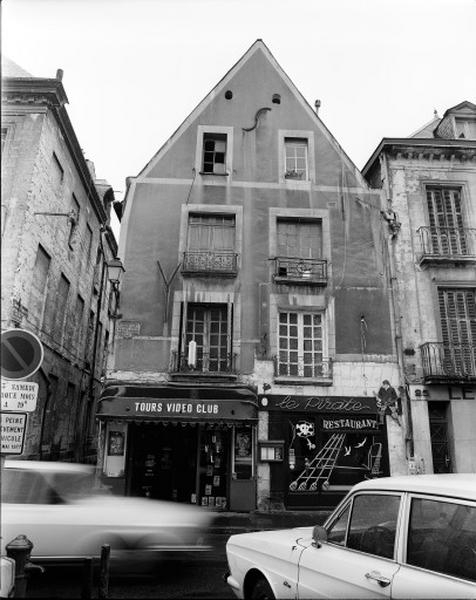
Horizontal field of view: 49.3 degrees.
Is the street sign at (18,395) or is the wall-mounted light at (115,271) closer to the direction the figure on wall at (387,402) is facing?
the street sign

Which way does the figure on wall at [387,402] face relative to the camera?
toward the camera

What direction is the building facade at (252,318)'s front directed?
toward the camera

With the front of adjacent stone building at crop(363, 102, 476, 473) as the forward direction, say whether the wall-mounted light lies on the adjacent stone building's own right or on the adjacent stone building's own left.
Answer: on the adjacent stone building's own right

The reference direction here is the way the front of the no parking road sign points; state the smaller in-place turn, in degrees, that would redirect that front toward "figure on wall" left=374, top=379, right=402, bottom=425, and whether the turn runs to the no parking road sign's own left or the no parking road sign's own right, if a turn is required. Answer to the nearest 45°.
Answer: approximately 135° to the no parking road sign's own left

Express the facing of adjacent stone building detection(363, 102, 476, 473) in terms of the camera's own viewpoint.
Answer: facing the viewer

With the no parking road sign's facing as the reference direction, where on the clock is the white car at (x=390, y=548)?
The white car is roughly at 10 o'clock from the no parking road sign.

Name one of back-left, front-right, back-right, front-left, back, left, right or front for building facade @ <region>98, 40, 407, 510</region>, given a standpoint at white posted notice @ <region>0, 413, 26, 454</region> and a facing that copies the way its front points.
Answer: back-left

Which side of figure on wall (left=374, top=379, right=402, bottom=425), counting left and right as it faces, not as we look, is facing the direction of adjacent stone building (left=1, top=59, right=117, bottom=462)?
right

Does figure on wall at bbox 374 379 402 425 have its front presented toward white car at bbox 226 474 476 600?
yes

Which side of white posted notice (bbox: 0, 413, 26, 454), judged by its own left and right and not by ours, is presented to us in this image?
front

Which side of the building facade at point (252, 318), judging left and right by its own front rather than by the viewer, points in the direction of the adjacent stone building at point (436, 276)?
left

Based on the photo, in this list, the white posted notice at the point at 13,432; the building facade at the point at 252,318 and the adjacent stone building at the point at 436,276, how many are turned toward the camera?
3
